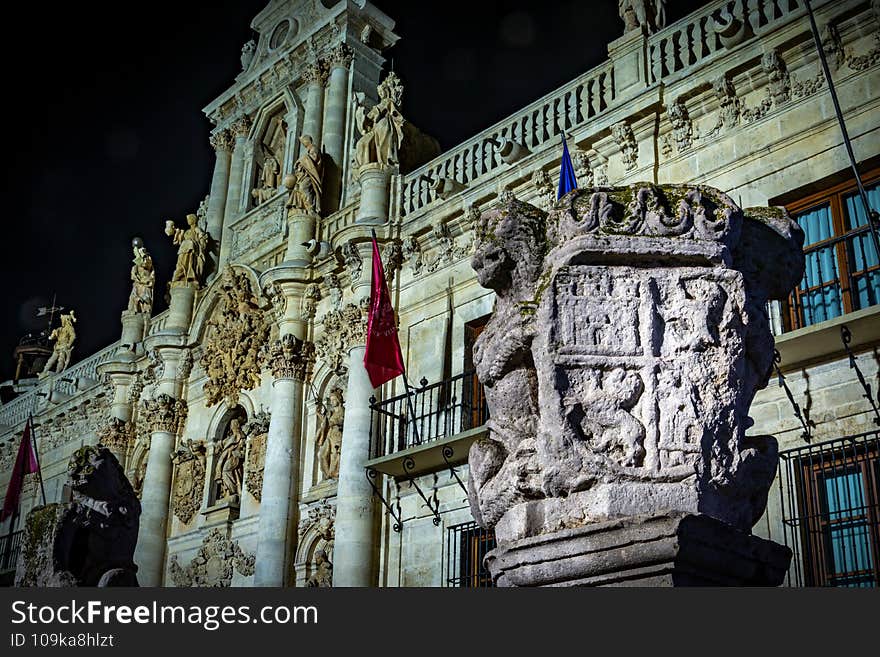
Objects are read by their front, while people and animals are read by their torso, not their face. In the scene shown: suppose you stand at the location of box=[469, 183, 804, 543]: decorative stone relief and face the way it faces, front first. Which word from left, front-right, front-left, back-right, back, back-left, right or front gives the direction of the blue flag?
back

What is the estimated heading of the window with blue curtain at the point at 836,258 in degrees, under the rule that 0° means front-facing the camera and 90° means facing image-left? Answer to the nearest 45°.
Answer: approximately 45°

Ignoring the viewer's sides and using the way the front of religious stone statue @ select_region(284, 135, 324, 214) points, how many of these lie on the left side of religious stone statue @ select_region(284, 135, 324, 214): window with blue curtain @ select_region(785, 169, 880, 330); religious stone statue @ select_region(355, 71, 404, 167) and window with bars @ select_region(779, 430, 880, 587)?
3

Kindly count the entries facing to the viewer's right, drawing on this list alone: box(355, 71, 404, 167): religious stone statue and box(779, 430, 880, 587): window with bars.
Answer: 0

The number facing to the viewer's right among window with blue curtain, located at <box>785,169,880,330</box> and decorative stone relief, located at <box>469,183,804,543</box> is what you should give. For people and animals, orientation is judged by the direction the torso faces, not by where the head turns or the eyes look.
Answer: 0

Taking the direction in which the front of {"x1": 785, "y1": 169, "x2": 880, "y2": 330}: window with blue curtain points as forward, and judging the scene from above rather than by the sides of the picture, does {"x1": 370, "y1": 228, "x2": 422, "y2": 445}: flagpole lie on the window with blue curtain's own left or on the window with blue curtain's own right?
on the window with blue curtain's own right

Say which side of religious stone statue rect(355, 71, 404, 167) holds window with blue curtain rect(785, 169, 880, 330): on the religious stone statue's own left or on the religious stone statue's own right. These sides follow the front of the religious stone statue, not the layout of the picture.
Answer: on the religious stone statue's own left

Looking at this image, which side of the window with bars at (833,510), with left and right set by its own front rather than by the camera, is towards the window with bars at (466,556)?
right

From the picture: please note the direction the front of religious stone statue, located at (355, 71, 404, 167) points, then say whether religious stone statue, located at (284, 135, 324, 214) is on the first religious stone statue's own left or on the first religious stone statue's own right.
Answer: on the first religious stone statue's own right

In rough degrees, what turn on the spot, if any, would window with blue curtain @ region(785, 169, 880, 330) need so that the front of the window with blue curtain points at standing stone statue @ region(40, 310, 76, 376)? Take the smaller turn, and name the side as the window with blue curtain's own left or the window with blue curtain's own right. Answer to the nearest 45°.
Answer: approximately 90° to the window with blue curtain's own right

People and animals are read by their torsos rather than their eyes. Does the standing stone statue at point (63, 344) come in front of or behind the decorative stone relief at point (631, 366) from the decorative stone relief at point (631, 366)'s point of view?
behind

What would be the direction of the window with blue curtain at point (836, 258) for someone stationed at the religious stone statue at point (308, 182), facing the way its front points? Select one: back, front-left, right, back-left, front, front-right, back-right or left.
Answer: left
